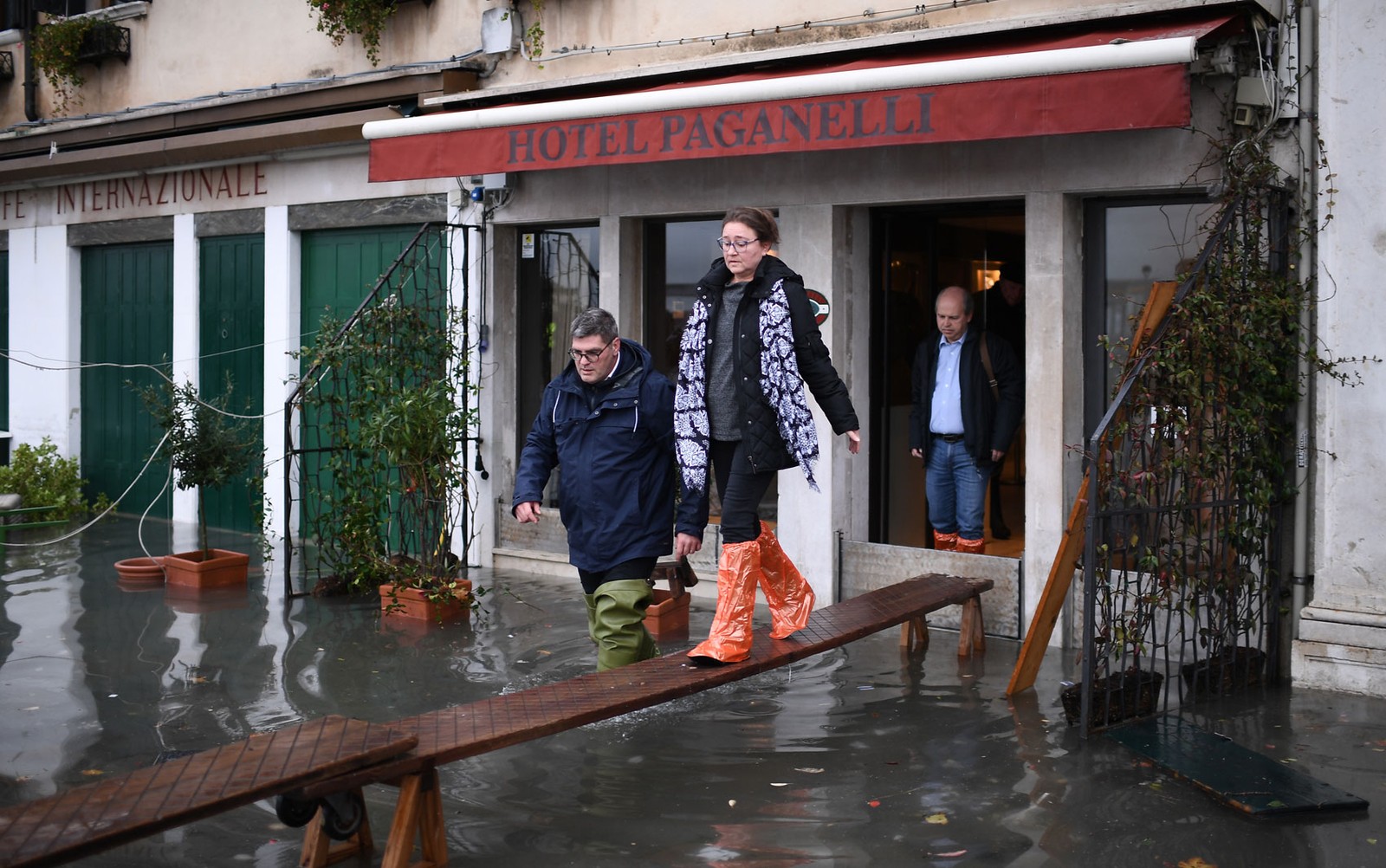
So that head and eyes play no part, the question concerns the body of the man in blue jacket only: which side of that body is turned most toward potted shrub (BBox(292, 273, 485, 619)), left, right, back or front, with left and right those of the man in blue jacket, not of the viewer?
right

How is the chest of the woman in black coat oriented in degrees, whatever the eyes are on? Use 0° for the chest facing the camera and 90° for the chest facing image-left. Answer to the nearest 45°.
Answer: approximately 45°

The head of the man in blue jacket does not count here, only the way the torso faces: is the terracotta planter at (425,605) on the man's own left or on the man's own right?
on the man's own right

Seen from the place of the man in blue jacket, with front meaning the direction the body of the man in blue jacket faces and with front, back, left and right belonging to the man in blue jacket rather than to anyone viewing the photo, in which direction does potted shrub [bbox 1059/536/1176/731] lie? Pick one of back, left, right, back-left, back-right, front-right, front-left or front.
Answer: back-left

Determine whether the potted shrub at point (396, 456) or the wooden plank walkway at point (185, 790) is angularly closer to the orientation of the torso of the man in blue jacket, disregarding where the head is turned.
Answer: the wooden plank walkway

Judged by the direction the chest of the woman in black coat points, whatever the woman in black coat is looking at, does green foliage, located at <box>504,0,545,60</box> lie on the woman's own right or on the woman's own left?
on the woman's own right

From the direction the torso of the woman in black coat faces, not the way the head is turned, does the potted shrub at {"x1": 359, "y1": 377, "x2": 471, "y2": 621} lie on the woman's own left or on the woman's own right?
on the woman's own right

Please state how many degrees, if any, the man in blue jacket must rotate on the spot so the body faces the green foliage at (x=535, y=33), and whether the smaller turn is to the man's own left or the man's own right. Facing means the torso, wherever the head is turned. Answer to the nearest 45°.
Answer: approximately 135° to the man's own right

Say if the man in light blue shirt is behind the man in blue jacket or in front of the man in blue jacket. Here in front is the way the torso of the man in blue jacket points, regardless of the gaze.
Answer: behind

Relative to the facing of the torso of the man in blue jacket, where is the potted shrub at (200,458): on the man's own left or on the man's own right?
on the man's own right
